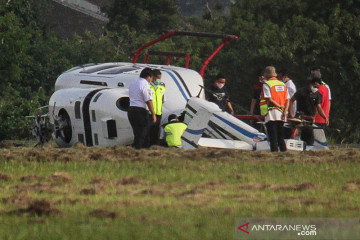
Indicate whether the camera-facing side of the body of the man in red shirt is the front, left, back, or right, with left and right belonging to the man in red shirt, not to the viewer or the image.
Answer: left

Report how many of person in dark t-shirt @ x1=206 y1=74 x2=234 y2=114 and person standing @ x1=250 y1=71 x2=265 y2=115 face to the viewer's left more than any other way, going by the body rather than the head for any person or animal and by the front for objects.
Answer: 0

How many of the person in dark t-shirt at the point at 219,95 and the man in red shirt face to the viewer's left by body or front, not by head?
1

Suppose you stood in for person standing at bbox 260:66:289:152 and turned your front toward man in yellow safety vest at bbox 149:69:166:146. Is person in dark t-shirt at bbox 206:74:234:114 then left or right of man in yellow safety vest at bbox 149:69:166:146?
right

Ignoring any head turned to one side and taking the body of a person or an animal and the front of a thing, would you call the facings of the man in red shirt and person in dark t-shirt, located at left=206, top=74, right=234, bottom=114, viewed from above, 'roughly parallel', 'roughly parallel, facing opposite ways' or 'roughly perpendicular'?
roughly perpendicular

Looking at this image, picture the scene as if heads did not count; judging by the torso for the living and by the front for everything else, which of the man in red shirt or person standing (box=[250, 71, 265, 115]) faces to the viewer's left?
the man in red shirt

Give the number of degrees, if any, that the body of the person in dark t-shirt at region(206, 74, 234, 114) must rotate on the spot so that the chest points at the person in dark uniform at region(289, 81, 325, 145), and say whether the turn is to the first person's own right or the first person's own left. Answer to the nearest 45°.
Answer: approximately 45° to the first person's own left

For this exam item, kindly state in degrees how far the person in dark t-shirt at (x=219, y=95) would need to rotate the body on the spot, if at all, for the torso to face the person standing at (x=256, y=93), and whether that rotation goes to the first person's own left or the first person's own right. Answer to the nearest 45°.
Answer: approximately 90° to the first person's own left
